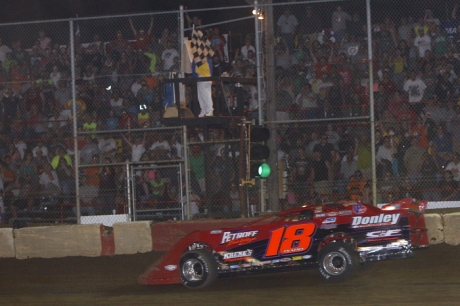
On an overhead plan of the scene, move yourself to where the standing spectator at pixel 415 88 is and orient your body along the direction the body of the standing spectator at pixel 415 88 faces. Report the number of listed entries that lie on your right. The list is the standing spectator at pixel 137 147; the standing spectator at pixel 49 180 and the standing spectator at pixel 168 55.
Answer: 3

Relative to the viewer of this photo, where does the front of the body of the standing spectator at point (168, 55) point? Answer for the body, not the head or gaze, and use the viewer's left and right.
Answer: facing the viewer

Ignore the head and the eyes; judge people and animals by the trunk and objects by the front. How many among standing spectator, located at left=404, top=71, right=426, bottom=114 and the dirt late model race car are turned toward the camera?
1

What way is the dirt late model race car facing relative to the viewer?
to the viewer's left

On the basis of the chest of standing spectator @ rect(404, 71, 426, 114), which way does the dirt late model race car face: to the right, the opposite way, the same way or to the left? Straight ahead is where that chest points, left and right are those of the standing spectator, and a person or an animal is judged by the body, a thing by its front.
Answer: to the right

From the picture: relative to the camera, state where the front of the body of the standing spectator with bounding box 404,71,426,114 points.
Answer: toward the camera

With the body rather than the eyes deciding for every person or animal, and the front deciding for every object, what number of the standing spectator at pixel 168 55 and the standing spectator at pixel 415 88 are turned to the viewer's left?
0

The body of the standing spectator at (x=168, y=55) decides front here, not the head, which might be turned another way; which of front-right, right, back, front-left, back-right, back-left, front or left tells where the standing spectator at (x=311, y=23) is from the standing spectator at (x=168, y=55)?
left

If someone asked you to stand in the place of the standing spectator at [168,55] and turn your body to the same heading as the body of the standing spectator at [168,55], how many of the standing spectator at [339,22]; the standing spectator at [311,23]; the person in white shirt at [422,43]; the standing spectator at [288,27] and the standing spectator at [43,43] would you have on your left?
4

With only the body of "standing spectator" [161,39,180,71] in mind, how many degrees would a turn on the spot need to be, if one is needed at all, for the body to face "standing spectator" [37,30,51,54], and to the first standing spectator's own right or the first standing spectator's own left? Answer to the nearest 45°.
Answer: approximately 135° to the first standing spectator's own right

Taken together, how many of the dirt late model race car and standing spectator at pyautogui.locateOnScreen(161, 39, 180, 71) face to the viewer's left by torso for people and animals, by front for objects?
1

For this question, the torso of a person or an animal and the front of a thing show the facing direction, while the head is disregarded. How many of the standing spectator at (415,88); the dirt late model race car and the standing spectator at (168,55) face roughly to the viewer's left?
1

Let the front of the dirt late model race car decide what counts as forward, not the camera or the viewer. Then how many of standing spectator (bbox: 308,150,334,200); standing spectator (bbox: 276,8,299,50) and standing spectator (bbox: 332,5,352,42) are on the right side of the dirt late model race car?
3
